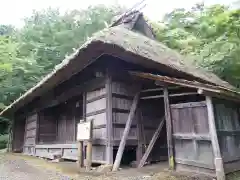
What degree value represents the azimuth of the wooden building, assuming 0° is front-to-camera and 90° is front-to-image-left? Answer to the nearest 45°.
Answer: approximately 45°
